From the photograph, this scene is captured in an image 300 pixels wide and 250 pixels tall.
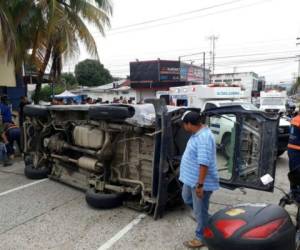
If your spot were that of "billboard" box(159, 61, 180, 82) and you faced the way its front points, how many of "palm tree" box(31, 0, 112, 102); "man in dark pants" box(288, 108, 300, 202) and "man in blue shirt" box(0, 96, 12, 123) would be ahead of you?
3

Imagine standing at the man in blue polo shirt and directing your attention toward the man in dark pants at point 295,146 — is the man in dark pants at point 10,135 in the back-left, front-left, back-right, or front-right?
back-left

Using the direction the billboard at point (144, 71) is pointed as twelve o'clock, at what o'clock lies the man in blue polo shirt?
The man in blue polo shirt is roughly at 12 o'clock from the billboard.

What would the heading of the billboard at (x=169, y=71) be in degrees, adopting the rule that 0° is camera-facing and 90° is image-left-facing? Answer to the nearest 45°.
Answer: approximately 0°

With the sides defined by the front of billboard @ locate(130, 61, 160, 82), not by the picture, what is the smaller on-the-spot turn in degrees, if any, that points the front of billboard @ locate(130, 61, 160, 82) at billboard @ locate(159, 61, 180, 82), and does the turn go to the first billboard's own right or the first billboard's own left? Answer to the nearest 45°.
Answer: approximately 90° to the first billboard's own left

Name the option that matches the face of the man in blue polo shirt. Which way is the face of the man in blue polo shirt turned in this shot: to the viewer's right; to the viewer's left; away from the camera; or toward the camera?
to the viewer's left
